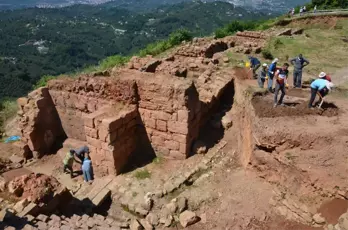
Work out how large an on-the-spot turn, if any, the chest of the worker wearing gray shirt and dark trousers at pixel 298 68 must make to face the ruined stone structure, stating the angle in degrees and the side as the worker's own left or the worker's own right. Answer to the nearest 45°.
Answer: approximately 45° to the worker's own right

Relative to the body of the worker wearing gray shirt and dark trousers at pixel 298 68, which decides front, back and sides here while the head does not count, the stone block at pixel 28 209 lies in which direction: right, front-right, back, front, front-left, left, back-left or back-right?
front-right

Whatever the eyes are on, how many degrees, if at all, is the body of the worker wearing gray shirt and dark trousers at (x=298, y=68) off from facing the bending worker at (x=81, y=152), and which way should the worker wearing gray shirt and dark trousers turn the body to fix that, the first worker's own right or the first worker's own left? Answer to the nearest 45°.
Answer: approximately 45° to the first worker's own right

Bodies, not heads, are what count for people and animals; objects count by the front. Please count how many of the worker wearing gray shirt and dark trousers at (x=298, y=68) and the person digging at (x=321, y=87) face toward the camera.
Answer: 1

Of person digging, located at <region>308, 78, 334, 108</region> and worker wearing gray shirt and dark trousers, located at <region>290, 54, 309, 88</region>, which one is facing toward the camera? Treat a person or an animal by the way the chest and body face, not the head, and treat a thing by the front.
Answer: the worker wearing gray shirt and dark trousers

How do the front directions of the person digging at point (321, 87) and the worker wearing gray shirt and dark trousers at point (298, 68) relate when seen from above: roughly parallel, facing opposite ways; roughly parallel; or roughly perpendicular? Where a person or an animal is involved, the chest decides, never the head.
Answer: roughly perpendicular

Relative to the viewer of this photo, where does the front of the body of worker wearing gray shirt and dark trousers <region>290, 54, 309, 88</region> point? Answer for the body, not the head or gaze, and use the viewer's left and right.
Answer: facing the viewer

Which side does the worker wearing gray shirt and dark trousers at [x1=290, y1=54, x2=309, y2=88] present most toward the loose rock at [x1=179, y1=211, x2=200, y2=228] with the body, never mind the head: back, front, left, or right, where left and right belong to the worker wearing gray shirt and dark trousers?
front

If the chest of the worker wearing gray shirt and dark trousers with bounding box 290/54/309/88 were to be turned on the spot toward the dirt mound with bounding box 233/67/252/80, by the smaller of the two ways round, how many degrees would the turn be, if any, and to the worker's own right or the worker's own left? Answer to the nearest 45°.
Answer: approximately 135° to the worker's own right
